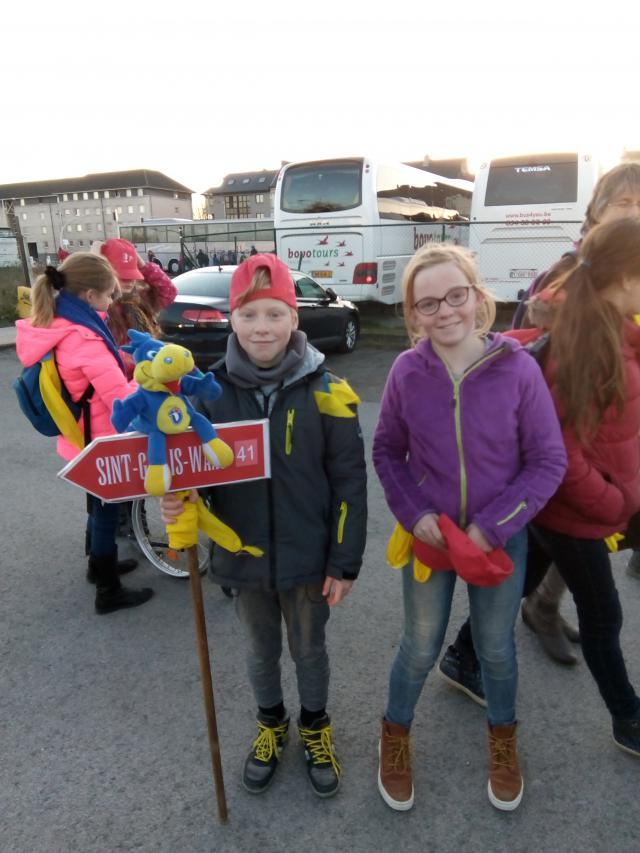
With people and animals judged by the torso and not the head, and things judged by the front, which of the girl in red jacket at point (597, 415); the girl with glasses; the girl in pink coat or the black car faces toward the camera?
the girl with glasses

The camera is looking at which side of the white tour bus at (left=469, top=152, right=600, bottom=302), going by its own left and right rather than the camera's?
back

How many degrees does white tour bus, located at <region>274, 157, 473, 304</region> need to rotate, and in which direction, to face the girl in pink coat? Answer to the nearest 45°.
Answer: approximately 135° to its right

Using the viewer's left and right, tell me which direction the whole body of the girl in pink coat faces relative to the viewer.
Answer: facing to the right of the viewer

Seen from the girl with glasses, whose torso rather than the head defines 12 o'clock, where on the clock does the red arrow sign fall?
The red arrow sign is roughly at 2 o'clock from the girl with glasses.

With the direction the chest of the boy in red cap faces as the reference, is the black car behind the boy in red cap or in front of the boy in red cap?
behind

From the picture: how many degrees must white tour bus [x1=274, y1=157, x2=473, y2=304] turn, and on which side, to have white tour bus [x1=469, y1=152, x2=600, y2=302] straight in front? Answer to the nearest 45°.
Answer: approximately 45° to its right

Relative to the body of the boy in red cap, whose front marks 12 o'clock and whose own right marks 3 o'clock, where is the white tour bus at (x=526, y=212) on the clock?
The white tour bus is roughly at 7 o'clock from the boy in red cap.

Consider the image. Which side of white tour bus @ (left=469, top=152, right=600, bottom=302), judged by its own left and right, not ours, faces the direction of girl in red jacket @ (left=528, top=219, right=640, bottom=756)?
back
